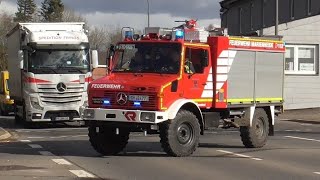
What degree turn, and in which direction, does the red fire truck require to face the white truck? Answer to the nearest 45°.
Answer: approximately 90° to its right

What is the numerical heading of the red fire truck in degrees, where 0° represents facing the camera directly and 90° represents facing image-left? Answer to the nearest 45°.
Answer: approximately 45°
